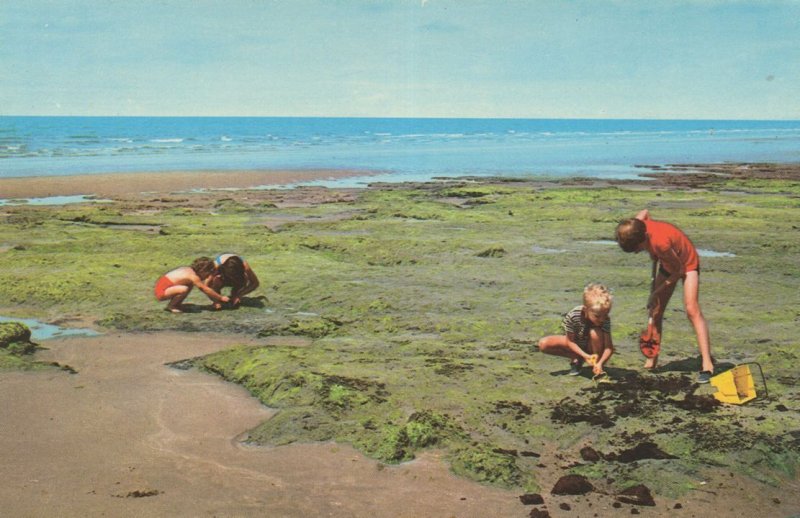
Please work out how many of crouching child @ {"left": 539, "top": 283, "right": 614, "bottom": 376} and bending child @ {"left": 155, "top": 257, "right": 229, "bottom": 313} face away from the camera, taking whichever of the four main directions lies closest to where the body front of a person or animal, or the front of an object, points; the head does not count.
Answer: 0

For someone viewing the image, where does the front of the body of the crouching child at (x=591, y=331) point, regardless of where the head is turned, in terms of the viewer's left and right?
facing the viewer and to the right of the viewer

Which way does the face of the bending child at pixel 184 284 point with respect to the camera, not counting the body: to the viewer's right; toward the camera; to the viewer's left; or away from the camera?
to the viewer's right

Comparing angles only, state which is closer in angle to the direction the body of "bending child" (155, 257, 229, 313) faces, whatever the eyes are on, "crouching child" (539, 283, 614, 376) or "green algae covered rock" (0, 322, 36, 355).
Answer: the crouching child

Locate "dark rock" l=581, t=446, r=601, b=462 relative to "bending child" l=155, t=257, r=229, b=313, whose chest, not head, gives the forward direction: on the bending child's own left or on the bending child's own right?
on the bending child's own right

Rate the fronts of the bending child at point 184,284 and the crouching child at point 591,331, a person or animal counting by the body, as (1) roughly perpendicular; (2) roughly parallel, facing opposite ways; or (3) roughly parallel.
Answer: roughly perpendicular

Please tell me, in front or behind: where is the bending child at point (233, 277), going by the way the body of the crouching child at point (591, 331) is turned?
behind

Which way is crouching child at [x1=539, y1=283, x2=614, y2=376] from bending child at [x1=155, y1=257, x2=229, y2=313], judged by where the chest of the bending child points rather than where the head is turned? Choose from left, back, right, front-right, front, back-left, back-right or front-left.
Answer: front-right

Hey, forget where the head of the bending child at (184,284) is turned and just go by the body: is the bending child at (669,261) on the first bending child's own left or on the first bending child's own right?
on the first bending child's own right

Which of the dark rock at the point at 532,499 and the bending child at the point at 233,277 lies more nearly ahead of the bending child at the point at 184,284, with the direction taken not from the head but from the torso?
the bending child

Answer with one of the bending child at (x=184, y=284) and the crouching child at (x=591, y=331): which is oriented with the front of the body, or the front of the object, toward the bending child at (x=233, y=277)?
the bending child at (x=184, y=284)

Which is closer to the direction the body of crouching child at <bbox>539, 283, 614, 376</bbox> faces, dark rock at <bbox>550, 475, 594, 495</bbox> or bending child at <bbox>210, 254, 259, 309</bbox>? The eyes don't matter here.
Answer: the dark rock

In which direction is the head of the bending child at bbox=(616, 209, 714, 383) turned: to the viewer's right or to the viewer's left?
to the viewer's left

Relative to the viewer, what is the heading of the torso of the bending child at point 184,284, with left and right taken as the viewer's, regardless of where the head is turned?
facing to the right of the viewer

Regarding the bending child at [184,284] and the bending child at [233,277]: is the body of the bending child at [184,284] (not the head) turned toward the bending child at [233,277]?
yes
